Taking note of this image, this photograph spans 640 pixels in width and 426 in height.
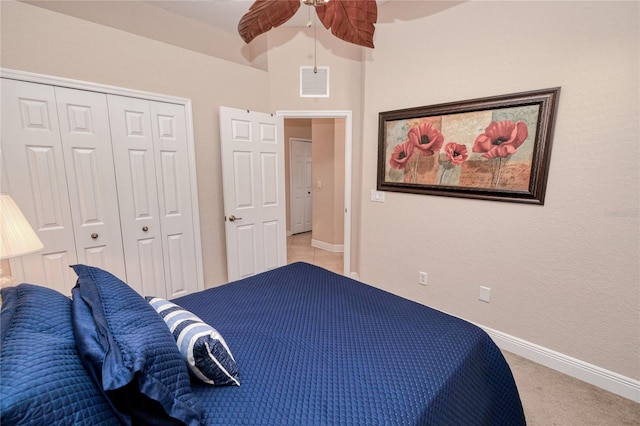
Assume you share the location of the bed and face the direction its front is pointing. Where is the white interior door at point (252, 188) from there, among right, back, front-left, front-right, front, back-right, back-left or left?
front-left

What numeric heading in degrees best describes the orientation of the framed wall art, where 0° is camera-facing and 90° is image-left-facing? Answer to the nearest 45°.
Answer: approximately 45°

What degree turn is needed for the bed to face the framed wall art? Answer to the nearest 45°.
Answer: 0° — it already faces it

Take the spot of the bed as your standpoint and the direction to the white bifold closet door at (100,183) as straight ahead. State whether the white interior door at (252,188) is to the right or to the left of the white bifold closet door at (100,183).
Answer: right

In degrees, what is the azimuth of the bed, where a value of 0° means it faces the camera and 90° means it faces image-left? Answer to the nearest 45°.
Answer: approximately 225°

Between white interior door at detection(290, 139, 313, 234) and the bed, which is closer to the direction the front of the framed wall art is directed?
the bed

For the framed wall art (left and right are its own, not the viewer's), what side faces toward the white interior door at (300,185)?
right

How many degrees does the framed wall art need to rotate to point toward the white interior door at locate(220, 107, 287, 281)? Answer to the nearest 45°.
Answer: approximately 45° to its right

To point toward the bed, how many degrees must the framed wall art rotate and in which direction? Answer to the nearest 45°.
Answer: approximately 45° to its left

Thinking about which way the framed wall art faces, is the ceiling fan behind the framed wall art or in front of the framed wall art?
in front

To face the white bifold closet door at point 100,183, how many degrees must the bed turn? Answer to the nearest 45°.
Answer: approximately 90° to its left

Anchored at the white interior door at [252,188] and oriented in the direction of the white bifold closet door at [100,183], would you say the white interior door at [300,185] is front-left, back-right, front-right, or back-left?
back-right

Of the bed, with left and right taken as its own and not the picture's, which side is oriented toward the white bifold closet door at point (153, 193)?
left
